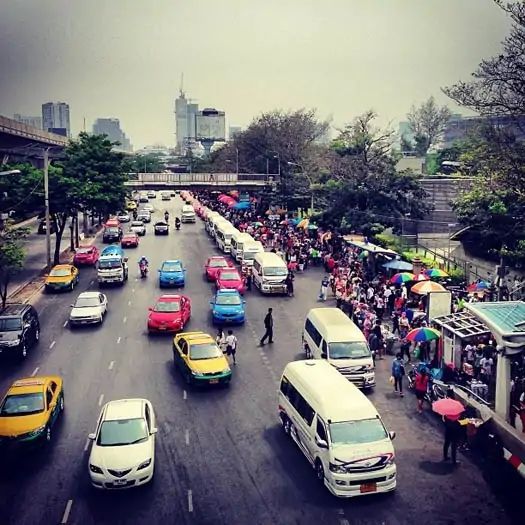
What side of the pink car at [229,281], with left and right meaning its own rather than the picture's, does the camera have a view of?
front

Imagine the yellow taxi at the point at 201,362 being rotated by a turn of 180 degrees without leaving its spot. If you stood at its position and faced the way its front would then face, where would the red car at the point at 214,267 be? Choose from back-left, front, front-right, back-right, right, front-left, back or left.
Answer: front-right

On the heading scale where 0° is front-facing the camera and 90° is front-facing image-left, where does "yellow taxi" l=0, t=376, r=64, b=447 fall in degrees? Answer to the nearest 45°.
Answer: approximately 45°

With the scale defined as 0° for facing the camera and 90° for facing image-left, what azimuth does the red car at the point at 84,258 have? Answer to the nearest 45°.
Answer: approximately 45°

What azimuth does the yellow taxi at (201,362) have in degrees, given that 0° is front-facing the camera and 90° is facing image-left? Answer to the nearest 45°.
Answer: approximately 315°

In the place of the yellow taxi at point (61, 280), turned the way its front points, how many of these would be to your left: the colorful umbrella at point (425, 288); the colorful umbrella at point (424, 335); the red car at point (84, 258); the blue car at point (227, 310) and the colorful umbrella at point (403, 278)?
4

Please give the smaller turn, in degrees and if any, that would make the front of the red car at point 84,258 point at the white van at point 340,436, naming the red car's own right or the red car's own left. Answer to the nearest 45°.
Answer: approximately 45° to the red car's own left

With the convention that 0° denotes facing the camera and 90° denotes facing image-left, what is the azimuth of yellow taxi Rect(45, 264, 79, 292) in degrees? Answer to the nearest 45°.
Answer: approximately 45°

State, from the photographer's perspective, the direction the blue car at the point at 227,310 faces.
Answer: facing the viewer

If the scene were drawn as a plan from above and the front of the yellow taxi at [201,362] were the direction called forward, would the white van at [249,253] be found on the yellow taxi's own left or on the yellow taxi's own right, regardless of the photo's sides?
on the yellow taxi's own left

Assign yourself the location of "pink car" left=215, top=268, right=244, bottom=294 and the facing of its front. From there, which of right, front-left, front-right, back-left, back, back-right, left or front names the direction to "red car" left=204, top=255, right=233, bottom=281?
back

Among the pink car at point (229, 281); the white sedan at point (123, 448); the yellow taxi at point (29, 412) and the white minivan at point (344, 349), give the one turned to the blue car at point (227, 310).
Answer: the pink car

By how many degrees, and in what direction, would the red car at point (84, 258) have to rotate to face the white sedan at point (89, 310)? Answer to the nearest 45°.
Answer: approximately 45° to its left

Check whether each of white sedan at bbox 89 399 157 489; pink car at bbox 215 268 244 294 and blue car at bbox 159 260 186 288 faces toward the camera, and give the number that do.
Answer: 3

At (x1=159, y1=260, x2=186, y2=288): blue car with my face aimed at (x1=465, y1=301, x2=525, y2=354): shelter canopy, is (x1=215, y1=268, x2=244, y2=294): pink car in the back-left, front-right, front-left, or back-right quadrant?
front-left

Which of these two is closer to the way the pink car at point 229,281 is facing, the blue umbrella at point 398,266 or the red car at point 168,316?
the red car

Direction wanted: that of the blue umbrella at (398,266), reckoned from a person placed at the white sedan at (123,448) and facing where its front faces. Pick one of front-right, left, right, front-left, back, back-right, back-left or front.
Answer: back-left

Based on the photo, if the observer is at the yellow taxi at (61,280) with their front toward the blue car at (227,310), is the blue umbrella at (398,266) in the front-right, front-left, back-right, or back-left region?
front-left

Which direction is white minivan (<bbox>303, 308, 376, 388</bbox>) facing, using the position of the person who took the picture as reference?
facing the viewer and to the right of the viewer

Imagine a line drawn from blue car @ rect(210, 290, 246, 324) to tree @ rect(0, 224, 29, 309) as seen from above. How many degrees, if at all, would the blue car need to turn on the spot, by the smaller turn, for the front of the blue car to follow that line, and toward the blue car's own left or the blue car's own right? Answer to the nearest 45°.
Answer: approximately 135° to the blue car's own right
